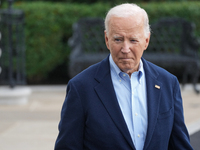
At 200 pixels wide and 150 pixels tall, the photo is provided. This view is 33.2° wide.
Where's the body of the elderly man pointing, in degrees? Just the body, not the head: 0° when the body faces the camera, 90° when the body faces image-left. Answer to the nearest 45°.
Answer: approximately 0°

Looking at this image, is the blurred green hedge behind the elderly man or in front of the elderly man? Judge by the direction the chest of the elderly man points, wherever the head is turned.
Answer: behind
